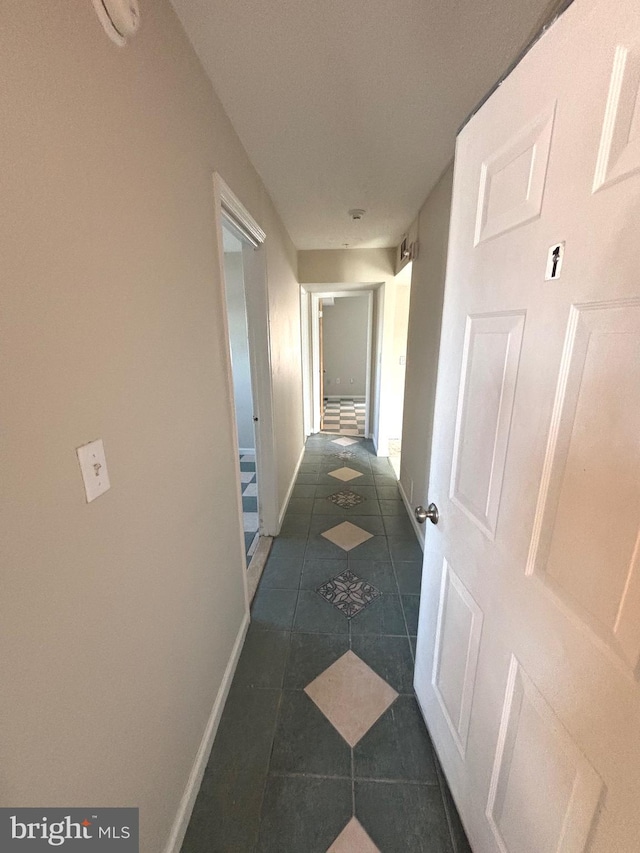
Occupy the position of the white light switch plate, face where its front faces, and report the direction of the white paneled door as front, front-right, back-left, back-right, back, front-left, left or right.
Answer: front

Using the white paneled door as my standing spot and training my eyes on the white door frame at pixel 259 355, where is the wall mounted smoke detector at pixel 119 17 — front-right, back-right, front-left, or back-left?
front-left

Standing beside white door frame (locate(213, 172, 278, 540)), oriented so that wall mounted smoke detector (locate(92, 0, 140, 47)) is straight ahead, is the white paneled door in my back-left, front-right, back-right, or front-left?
front-left

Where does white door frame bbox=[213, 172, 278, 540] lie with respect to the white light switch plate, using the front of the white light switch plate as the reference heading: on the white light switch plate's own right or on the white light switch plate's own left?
on the white light switch plate's own left

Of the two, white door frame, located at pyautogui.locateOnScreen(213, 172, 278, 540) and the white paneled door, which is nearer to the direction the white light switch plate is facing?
the white paneled door
